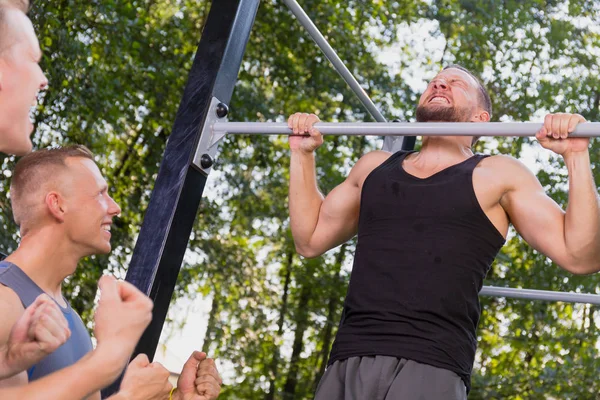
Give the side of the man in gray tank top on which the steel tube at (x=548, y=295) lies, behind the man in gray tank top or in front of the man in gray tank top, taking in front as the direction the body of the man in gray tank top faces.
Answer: in front

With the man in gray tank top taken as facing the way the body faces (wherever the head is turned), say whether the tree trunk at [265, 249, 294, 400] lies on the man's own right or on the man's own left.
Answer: on the man's own left

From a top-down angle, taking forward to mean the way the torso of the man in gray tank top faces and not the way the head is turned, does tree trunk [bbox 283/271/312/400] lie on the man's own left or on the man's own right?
on the man's own left

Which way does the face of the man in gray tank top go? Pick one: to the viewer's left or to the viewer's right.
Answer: to the viewer's right

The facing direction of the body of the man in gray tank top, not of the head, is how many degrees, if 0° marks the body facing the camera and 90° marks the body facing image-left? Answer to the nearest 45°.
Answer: approximately 270°

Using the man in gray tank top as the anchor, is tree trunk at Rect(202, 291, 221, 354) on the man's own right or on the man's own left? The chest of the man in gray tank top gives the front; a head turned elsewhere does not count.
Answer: on the man's own left

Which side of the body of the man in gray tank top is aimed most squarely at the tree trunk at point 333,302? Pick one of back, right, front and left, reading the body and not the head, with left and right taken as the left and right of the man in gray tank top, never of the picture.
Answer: left
